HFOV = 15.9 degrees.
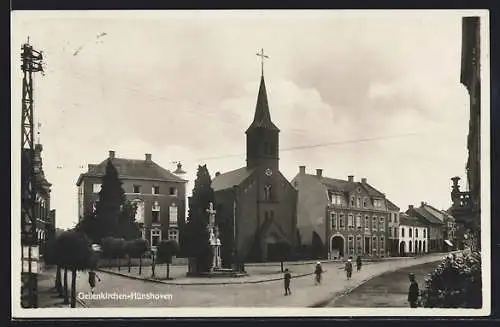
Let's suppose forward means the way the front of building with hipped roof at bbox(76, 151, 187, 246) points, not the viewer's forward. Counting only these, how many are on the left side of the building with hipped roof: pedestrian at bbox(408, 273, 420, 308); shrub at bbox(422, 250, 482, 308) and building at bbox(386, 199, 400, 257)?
3

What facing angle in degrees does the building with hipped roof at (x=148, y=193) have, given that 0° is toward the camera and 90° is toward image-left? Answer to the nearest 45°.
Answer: approximately 0°

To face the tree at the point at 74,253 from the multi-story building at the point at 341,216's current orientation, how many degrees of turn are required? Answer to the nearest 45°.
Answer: approximately 45° to its right

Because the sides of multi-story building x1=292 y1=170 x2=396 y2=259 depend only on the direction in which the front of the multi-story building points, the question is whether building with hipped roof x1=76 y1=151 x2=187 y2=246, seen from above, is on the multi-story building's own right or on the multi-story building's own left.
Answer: on the multi-story building's own right

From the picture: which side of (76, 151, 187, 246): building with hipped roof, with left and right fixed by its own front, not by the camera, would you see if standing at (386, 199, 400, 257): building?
left
